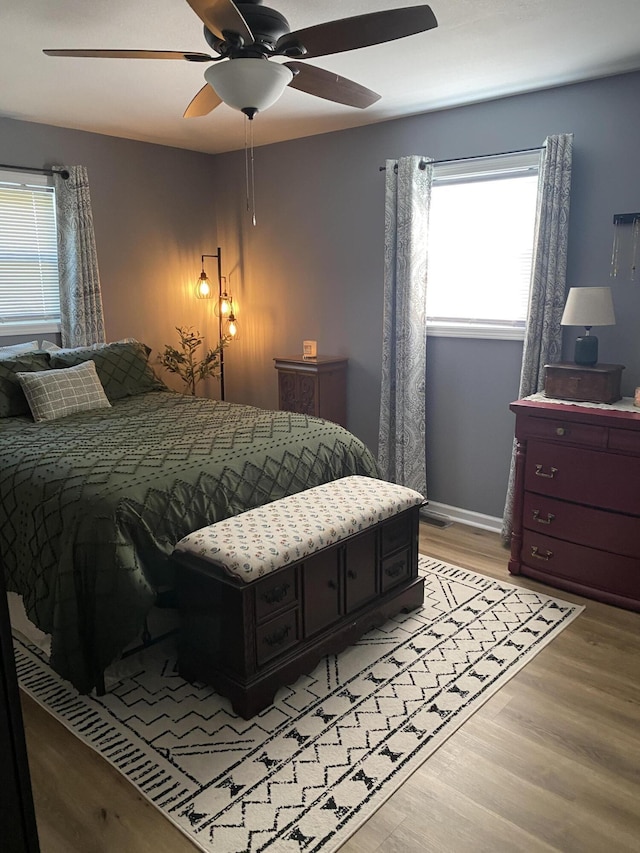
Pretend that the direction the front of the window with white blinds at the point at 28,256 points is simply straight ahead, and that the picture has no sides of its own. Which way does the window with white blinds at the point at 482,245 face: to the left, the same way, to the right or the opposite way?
to the right

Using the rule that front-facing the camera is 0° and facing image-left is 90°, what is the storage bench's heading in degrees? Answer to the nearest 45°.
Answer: approximately 315°

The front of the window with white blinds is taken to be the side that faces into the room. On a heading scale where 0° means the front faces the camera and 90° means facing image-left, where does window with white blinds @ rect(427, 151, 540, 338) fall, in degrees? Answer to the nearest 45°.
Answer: approximately 45°

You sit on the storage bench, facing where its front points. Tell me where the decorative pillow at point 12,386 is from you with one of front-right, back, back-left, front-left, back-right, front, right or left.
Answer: back

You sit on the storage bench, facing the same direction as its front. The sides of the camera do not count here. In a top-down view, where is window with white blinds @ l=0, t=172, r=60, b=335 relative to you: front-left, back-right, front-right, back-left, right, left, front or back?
back

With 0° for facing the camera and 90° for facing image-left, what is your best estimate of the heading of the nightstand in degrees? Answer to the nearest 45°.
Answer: approximately 45°

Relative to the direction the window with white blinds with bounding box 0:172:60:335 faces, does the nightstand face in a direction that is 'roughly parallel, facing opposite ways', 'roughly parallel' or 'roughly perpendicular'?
roughly perpendicular

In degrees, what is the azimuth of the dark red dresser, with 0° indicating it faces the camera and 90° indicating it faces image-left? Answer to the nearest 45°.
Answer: approximately 45°
